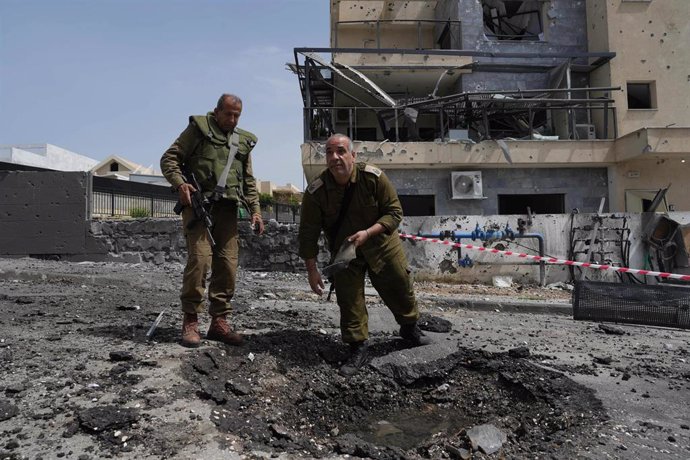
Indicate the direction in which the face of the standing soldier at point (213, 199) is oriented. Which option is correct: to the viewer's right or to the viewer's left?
to the viewer's right

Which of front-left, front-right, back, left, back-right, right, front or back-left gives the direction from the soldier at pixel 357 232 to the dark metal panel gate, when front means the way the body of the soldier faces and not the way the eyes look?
back-right

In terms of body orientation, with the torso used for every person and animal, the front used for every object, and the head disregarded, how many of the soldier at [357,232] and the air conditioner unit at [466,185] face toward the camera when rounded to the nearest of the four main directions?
2

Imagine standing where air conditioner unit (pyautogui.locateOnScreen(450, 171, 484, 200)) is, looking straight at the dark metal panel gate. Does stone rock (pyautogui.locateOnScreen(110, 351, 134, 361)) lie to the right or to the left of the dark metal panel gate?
left

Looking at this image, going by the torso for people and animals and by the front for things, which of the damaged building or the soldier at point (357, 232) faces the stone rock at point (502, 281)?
the damaged building

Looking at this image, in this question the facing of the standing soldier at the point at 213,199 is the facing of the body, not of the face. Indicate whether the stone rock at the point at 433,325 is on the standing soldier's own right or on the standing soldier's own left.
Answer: on the standing soldier's own left

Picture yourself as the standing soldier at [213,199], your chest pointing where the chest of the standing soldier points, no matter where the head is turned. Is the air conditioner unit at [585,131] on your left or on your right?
on your left

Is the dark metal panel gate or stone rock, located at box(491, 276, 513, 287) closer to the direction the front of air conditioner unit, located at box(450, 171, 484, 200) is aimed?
the stone rock

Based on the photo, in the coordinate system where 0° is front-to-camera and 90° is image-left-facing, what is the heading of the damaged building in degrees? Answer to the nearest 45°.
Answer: approximately 0°

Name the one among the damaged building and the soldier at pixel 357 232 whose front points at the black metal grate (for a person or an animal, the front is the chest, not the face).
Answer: the damaged building
